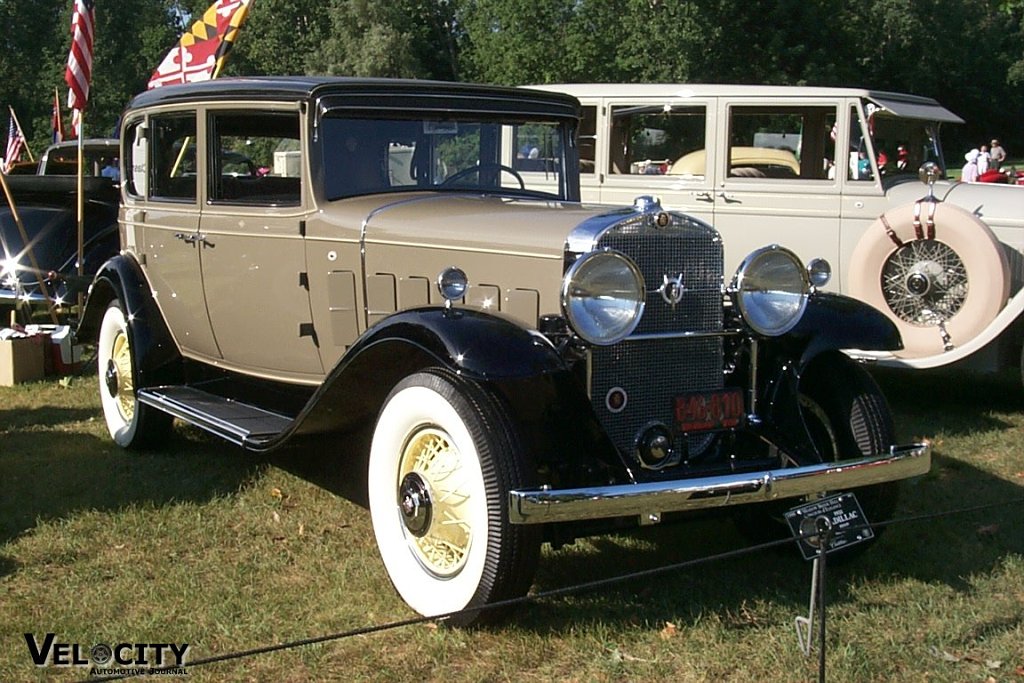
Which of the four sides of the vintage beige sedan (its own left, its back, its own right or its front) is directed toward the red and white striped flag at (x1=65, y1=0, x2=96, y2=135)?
back

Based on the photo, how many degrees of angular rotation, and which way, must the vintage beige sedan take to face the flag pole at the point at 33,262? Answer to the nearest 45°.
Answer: approximately 180°

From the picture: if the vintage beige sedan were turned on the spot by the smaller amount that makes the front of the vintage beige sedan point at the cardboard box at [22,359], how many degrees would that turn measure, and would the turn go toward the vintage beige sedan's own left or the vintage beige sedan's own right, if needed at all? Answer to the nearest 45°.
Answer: approximately 180°

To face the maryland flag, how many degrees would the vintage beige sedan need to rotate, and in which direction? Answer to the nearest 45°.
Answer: approximately 135° to its left

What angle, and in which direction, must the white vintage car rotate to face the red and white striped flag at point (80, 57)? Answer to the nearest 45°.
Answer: approximately 180°

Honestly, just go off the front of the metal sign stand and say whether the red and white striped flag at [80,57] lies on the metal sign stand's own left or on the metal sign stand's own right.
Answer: on the metal sign stand's own right

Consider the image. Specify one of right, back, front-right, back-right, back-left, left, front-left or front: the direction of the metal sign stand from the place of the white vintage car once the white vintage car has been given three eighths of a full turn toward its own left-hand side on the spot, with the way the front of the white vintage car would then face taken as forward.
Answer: back-left

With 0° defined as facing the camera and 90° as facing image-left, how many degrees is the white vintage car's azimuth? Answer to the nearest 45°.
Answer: approximately 270°

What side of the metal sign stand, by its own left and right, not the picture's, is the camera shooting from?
front

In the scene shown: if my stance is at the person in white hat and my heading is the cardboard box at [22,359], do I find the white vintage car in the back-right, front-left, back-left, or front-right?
front-left

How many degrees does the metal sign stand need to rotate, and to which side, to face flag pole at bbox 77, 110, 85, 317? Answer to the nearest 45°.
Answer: approximately 135° to its right

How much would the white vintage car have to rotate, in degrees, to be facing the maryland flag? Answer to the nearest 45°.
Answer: approximately 180°

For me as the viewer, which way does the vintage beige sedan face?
facing the viewer and to the right of the viewer
